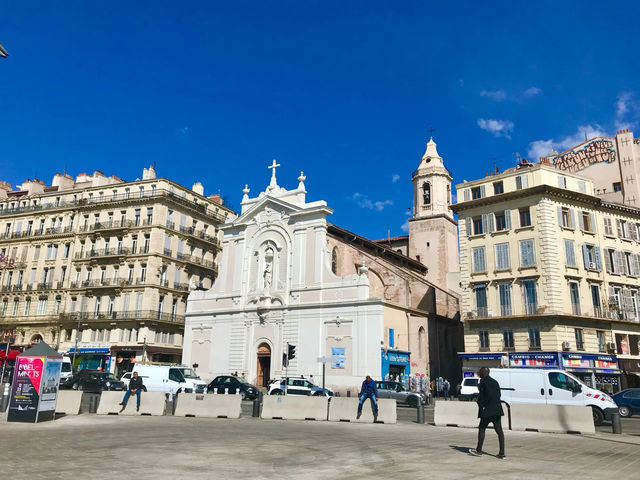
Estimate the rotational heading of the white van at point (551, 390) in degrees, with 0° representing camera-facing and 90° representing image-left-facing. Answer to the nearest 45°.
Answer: approximately 270°

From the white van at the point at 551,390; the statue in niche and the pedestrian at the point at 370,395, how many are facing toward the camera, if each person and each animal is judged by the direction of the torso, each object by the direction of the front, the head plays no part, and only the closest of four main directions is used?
2

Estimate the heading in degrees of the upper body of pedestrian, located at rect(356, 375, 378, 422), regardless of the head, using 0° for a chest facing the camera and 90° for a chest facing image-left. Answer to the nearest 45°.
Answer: approximately 0°

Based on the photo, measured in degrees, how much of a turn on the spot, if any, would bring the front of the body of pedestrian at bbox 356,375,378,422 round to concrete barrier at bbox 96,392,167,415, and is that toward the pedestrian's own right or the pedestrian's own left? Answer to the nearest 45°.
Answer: approximately 90° to the pedestrian's own right

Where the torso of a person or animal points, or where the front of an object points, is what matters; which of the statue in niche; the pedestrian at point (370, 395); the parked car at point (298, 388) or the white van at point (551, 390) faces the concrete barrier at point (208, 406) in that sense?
the statue in niche

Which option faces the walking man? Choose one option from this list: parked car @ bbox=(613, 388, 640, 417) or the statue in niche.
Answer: the statue in niche

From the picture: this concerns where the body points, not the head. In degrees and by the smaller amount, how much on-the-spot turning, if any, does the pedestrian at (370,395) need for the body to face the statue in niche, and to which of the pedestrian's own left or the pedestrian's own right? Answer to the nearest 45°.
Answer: approximately 180°

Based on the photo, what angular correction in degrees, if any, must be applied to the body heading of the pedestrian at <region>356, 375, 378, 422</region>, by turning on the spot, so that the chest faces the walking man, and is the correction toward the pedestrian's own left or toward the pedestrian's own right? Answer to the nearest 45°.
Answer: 0° — they already face them

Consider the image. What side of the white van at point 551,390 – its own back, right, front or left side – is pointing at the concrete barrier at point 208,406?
back

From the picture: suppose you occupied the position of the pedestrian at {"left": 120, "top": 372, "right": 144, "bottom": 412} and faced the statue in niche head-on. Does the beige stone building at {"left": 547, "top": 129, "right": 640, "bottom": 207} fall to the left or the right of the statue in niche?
right

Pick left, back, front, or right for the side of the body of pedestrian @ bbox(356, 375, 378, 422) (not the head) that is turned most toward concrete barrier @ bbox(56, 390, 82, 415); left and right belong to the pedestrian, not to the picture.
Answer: right
